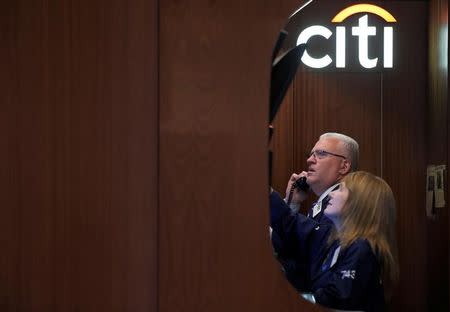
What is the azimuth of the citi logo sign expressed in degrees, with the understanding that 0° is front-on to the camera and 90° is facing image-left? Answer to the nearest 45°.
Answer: approximately 0°

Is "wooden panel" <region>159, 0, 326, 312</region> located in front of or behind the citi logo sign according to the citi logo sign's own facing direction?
in front

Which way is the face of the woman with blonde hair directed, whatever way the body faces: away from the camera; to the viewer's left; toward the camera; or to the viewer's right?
to the viewer's left

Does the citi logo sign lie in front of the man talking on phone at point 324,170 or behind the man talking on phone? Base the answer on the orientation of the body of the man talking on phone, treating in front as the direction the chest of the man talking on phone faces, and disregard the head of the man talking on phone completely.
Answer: behind

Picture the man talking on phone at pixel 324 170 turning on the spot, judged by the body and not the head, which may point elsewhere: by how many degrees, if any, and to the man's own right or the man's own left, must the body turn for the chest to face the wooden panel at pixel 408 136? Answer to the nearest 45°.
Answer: approximately 180°

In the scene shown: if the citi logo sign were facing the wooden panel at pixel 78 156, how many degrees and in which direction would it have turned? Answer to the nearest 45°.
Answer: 0° — it already faces it

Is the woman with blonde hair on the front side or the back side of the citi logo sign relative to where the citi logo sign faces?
on the front side
